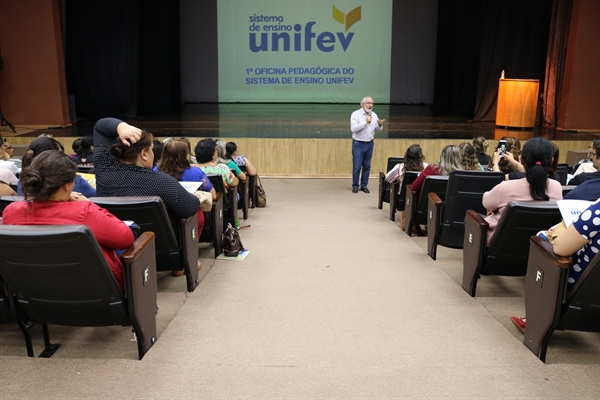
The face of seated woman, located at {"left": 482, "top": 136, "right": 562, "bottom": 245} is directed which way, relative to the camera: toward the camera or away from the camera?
away from the camera

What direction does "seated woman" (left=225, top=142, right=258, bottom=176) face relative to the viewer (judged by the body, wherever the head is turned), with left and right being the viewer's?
facing away from the viewer and to the right of the viewer

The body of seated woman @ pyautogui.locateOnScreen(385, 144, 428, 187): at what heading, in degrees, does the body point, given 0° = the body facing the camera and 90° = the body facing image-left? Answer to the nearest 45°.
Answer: approximately 180°

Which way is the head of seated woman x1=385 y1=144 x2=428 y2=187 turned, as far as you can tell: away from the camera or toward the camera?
away from the camera

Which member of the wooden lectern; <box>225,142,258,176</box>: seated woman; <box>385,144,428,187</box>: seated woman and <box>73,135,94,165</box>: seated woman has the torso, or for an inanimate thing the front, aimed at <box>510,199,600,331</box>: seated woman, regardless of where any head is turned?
the wooden lectern

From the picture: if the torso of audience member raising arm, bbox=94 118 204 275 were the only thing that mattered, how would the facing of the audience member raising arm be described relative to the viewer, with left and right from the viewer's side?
facing away from the viewer and to the right of the viewer

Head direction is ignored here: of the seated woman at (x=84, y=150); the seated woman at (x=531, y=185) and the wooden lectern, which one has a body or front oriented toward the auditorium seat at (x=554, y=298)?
the wooden lectern

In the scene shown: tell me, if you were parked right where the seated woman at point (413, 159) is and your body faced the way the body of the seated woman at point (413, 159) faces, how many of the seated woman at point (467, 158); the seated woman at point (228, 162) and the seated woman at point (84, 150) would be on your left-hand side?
2

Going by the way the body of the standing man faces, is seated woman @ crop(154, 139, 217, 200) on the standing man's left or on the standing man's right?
on the standing man's right

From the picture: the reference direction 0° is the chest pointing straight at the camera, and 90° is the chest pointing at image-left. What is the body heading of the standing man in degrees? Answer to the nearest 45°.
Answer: approximately 315°

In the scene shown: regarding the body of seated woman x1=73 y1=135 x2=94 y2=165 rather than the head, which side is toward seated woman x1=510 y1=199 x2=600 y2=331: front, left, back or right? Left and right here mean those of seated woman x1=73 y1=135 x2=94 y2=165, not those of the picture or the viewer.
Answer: right

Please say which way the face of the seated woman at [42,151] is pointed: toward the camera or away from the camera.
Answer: away from the camera

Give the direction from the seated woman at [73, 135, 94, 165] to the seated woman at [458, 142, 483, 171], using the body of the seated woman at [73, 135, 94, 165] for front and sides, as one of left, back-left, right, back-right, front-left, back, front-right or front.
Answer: right

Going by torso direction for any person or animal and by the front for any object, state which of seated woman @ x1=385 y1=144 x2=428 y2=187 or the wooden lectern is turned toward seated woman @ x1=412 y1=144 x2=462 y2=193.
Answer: the wooden lectern

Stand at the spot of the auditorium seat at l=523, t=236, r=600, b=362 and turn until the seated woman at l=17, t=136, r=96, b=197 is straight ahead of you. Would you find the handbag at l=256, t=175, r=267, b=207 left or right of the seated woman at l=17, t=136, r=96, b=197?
right
